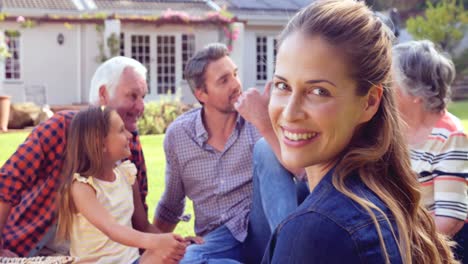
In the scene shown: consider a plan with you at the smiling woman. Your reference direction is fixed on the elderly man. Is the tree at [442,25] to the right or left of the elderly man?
right

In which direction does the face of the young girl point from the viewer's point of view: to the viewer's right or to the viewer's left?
to the viewer's right

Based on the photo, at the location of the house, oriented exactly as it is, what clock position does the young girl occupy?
The young girl is roughly at 12 o'clock from the house.

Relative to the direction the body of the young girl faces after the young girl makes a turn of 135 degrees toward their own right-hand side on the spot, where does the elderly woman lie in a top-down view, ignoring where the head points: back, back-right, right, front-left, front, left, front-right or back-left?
back
